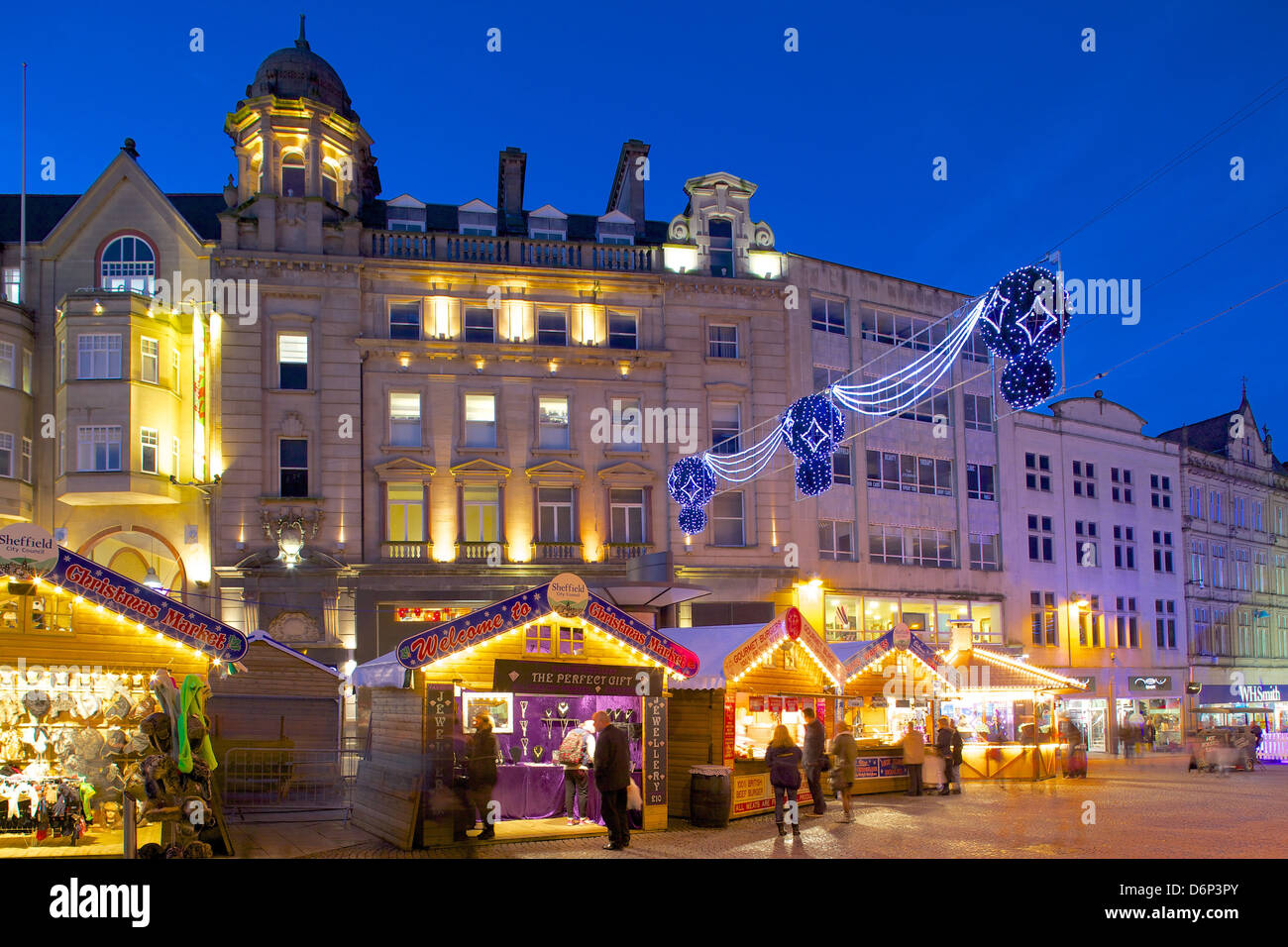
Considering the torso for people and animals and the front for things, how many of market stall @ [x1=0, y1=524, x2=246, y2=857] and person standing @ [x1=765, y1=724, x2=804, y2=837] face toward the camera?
1

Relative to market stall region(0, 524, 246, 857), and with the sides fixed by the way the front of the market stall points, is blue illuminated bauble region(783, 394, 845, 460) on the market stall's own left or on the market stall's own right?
on the market stall's own left

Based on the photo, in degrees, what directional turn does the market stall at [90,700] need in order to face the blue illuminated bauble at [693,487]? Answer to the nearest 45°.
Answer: approximately 135° to its left

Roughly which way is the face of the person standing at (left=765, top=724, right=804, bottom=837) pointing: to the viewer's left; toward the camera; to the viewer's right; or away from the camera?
away from the camera

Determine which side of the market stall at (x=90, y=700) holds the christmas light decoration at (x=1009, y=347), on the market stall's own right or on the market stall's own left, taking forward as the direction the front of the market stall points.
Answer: on the market stall's own left

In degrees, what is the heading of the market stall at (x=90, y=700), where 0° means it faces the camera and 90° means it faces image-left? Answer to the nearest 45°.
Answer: approximately 0°

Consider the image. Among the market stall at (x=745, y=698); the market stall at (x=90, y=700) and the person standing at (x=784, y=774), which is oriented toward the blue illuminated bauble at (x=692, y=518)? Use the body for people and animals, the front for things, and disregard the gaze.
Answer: the person standing

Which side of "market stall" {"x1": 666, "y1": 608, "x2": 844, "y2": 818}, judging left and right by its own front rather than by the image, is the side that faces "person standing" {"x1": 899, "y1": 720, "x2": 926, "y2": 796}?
left

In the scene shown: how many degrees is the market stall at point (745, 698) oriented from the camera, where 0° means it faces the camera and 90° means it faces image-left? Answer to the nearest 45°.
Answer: approximately 315°

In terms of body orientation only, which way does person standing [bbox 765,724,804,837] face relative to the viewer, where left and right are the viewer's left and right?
facing away from the viewer
